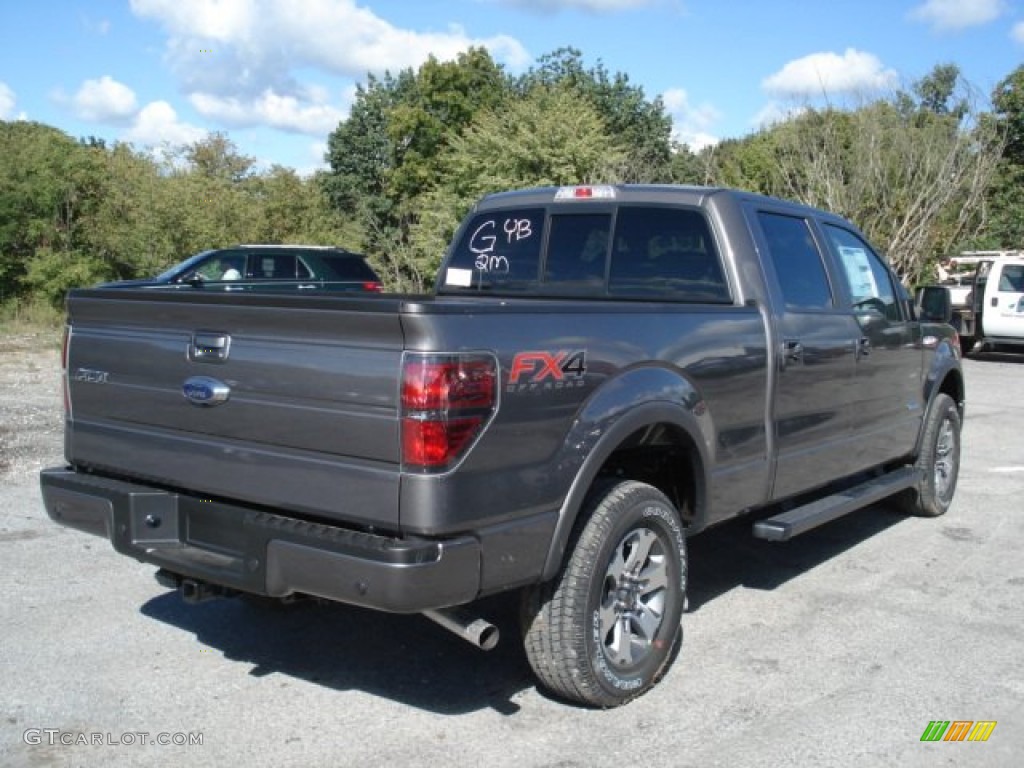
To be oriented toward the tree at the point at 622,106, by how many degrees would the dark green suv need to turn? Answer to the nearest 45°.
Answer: approximately 135° to its right

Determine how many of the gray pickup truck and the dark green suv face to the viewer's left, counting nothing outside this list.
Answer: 1

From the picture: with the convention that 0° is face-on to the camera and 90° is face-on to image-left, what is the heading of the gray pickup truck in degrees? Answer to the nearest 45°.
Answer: approximately 225°

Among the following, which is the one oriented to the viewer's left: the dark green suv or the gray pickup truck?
the dark green suv

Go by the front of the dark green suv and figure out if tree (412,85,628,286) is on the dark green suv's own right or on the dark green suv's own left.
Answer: on the dark green suv's own right

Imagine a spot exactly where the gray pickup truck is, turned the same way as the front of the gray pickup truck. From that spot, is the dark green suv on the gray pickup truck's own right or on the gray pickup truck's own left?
on the gray pickup truck's own left

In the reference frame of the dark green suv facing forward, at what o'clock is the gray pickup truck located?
The gray pickup truck is roughly at 9 o'clock from the dark green suv.

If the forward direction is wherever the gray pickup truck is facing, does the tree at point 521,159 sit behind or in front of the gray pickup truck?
in front

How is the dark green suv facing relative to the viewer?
to the viewer's left

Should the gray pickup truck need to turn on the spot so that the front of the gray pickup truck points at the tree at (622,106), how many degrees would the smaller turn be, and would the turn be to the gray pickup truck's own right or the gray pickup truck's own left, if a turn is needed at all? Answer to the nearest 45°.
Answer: approximately 45° to the gray pickup truck's own left

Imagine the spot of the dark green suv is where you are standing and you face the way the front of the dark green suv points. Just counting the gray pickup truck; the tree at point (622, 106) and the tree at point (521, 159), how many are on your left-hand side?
1
